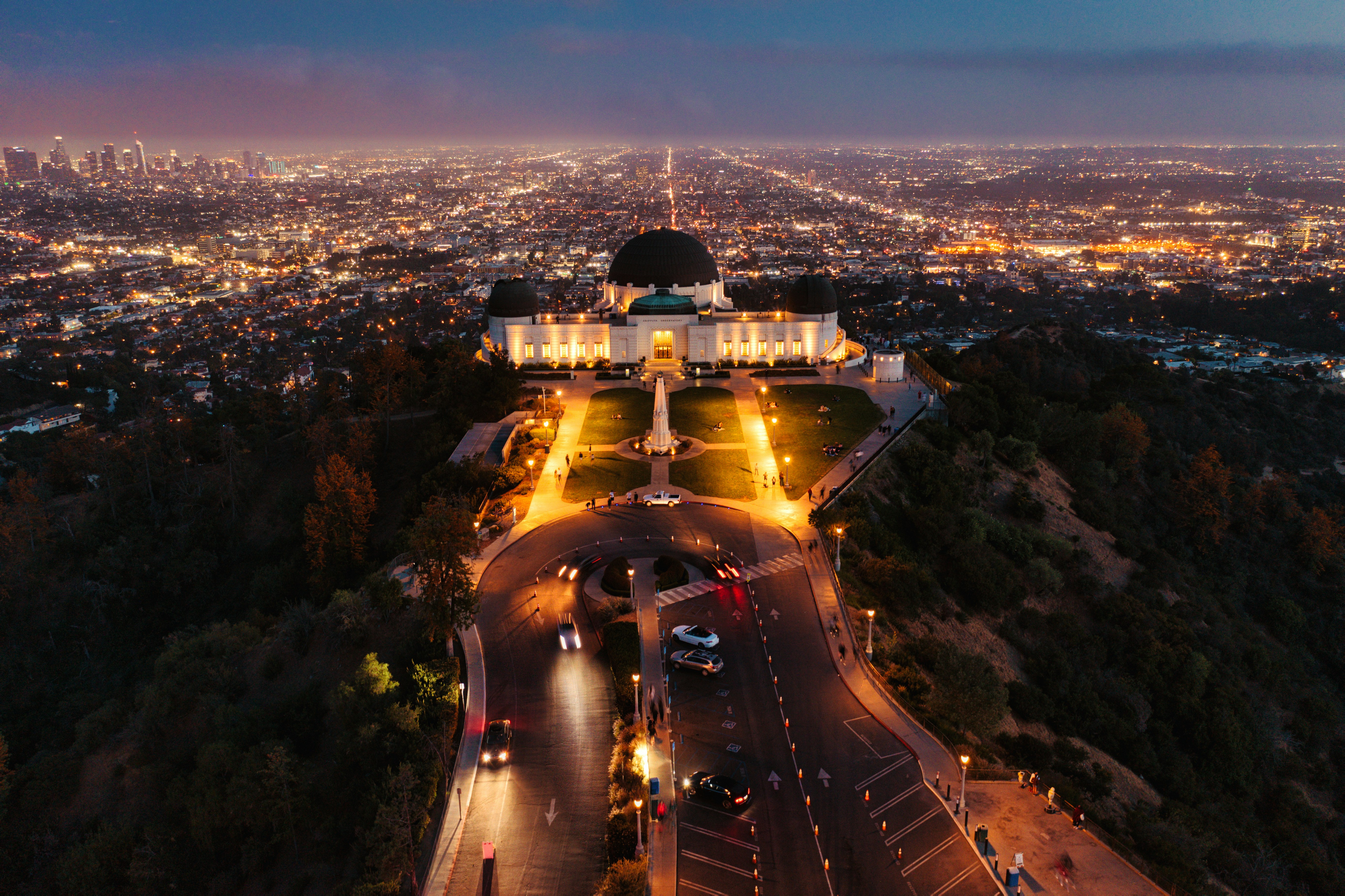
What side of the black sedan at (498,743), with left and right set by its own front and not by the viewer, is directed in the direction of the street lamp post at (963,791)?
left

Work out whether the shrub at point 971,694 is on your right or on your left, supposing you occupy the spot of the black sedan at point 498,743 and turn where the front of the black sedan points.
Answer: on your left

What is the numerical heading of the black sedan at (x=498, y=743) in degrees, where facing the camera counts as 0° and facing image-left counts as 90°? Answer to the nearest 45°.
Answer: approximately 0°

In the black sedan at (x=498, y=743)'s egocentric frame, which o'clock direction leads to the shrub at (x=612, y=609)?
The shrub is roughly at 7 o'clock from the black sedan.

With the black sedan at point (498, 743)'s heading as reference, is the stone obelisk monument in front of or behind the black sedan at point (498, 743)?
behind

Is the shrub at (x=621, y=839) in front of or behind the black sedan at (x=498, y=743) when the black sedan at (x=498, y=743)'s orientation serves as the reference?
in front

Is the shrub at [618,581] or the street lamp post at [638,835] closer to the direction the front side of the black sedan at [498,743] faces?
the street lamp post

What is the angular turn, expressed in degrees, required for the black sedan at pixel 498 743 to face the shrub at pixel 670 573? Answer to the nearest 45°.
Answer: approximately 135° to its left

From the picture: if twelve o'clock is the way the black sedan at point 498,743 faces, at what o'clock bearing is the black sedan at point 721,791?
the black sedan at point 721,791 is roughly at 10 o'clock from the black sedan at point 498,743.

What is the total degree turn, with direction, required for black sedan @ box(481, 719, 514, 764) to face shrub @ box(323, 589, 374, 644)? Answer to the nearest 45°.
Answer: approximately 135° to its right

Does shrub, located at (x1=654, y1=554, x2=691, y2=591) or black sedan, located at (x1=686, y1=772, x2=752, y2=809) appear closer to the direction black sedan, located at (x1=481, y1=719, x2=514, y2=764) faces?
the black sedan

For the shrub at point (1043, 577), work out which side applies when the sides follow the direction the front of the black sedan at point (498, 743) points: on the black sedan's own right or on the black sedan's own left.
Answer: on the black sedan's own left
